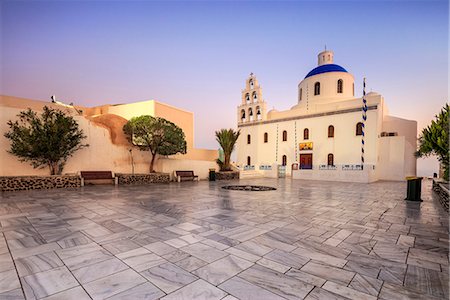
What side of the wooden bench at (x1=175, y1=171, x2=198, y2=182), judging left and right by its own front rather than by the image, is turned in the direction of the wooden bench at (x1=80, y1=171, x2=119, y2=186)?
right

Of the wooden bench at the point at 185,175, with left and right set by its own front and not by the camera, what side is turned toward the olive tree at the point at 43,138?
right

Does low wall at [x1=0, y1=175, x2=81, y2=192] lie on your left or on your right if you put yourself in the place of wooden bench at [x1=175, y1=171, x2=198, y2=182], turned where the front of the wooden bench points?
on your right
